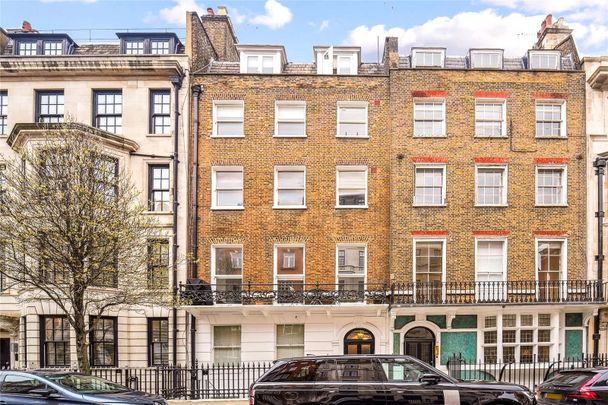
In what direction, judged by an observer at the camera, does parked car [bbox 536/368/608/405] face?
facing away from the viewer and to the right of the viewer

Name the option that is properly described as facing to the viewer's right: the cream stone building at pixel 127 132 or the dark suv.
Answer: the dark suv

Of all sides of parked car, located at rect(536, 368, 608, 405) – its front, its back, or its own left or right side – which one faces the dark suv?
back

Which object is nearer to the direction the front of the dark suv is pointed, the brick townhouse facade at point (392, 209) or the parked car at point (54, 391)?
the brick townhouse facade

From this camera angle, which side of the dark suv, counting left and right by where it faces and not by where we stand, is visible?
right

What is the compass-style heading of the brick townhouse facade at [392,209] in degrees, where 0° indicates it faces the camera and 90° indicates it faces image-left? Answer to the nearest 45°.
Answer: approximately 0°

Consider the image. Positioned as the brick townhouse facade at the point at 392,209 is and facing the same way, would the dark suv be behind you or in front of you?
in front

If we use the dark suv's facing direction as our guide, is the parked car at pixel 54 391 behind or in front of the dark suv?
behind

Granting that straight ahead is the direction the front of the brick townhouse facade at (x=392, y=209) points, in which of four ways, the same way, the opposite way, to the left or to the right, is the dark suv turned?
to the left
